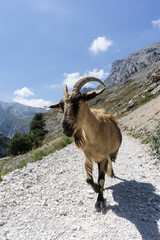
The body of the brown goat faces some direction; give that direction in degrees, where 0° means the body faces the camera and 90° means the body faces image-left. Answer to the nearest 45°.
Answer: approximately 45°

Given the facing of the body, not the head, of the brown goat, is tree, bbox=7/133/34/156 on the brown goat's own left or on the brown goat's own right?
on the brown goat's own right
